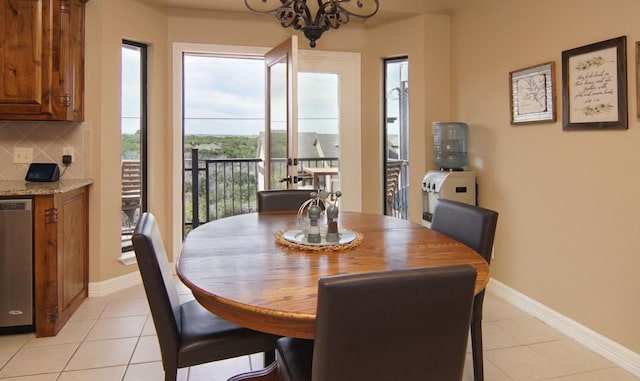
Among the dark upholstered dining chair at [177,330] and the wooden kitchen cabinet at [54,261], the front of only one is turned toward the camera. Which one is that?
the wooden kitchen cabinet

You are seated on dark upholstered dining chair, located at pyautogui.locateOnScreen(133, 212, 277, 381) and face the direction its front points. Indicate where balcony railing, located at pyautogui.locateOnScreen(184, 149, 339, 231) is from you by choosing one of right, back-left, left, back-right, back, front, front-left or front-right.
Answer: left

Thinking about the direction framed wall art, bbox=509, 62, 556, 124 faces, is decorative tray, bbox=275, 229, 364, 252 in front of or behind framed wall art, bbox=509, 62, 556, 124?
in front

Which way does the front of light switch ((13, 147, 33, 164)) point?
toward the camera

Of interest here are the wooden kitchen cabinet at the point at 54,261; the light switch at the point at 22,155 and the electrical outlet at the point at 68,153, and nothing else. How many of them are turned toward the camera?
3

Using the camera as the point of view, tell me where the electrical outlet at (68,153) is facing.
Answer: facing the viewer

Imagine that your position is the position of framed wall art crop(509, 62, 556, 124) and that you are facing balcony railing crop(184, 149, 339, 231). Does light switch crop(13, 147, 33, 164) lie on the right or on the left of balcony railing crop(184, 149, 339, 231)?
left

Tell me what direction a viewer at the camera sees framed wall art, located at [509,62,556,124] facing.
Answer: facing the viewer and to the left of the viewer

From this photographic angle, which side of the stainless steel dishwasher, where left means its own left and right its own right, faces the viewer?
front

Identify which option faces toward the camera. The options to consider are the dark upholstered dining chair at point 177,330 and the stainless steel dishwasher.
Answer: the stainless steel dishwasher

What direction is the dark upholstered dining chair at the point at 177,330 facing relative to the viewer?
to the viewer's right

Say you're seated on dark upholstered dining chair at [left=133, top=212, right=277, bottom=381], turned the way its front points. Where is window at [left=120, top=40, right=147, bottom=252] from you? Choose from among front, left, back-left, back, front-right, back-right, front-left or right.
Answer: left

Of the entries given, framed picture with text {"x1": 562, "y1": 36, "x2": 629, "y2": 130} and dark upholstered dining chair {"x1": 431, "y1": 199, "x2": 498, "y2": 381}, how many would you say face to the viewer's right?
0
